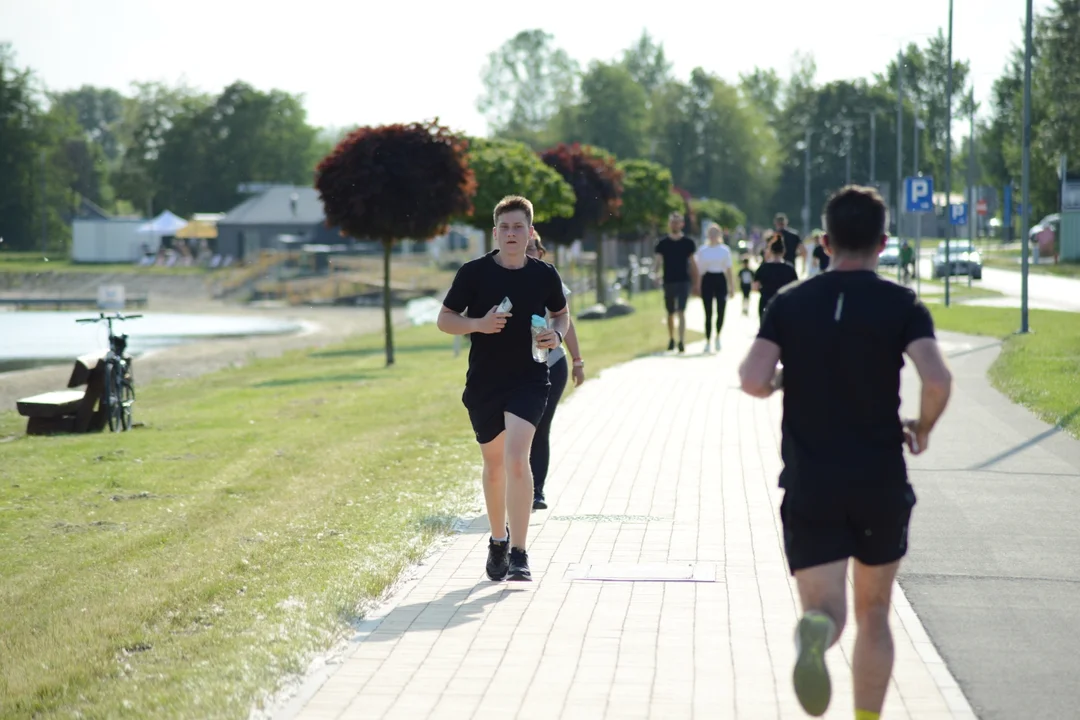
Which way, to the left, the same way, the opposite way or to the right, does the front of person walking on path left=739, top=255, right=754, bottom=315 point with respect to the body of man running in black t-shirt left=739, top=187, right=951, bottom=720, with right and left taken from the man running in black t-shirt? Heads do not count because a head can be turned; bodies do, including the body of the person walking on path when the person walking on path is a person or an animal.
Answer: the opposite way

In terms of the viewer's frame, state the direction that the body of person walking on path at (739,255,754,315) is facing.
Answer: toward the camera

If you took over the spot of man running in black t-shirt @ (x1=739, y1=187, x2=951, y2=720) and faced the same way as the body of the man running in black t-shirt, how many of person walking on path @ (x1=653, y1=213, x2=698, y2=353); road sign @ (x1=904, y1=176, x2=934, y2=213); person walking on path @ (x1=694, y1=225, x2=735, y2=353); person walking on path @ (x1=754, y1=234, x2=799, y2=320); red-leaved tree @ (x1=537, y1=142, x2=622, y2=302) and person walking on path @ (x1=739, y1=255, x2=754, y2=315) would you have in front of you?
6

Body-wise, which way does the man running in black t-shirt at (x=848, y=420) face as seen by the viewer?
away from the camera

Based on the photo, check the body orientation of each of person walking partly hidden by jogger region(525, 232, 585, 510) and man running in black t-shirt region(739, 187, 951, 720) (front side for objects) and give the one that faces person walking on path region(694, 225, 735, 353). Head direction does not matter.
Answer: the man running in black t-shirt

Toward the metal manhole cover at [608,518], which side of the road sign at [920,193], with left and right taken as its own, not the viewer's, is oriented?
front

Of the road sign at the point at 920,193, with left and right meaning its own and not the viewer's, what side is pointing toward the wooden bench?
front

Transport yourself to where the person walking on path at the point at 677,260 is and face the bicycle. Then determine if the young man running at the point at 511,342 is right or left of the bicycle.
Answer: left

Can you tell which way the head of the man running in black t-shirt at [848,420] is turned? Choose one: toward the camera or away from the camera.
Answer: away from the camera

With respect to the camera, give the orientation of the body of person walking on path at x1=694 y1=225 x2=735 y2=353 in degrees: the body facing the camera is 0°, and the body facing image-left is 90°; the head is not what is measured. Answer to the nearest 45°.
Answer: approximately 0°

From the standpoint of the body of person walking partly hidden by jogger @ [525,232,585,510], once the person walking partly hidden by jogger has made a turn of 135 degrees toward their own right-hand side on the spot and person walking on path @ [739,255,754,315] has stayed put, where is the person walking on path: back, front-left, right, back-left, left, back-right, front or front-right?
front-right

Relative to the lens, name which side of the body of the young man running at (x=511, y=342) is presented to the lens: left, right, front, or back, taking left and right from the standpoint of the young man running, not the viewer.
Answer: front

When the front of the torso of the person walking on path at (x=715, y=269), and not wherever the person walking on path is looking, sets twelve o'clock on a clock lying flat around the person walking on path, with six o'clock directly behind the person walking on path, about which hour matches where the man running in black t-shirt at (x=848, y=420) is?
The man running in black t-shirt is roughly at 12 o'clock from the person walking on path.
